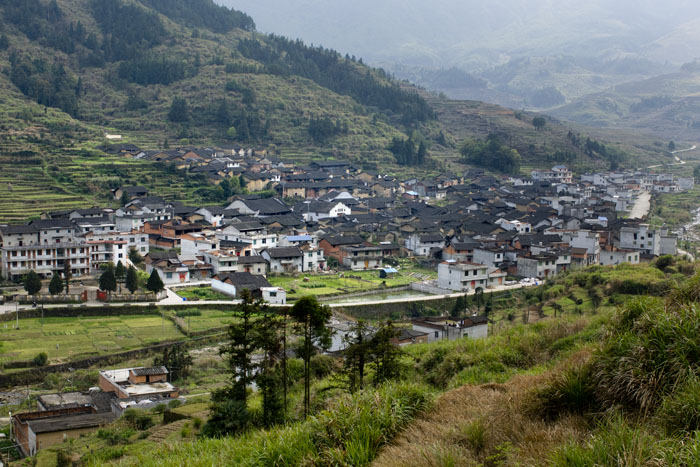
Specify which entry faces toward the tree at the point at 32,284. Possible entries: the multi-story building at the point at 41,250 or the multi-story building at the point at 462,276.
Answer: the multi-story building at the point at 41,250

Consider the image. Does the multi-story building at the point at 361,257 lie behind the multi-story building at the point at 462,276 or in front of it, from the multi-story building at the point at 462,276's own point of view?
behind

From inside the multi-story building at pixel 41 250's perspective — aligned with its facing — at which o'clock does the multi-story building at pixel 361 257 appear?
the multi-story building at pixel 361 257 is roughly at 9 o'clock from the multi-story building at pixel 41 250.

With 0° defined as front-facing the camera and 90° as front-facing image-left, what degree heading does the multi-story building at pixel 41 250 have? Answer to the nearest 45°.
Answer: approximately 0°

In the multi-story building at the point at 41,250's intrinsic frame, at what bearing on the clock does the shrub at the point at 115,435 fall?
The shrub is roughly at 12 o'clock from the multi-story building.

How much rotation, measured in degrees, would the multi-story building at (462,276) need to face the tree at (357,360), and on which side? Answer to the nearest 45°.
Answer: approximately 45° to its right

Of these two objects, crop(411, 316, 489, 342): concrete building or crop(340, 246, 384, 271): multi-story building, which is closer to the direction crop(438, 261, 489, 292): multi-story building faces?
the concrete building

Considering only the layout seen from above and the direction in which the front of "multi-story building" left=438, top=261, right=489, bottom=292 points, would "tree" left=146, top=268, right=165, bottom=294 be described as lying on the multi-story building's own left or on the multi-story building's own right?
on the multi-story building's own right

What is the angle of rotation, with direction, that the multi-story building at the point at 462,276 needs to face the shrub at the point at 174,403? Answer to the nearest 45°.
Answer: approximately 45° to its right

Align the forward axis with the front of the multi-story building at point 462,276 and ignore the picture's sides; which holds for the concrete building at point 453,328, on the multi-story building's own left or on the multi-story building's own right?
on the multi-story building's own right
